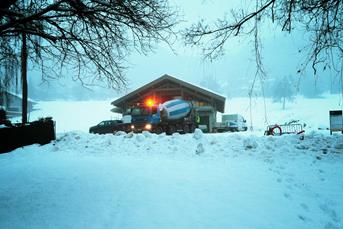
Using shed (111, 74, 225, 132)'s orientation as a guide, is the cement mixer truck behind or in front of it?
in front

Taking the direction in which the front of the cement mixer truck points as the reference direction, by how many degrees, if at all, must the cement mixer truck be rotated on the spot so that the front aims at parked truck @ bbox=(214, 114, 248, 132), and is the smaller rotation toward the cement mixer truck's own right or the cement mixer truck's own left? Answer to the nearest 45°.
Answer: approximately 180°

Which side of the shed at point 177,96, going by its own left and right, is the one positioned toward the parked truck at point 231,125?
left

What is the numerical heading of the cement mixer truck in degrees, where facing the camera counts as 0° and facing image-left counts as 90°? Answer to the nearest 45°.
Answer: approximately 45°

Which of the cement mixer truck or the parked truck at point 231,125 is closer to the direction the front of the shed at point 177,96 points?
the cement mixer truck

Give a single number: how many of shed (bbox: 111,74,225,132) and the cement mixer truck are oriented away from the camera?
0

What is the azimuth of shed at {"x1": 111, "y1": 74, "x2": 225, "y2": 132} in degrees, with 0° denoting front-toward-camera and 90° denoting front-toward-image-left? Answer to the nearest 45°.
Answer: approximately 0°
